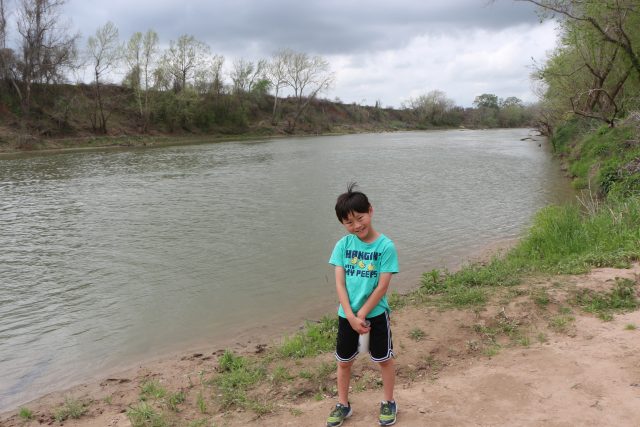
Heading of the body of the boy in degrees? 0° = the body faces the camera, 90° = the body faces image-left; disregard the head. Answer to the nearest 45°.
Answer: approximately 0°

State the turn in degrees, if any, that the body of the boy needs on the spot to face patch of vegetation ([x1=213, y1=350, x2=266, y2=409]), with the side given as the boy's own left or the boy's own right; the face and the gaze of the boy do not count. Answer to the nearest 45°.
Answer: approximately 135° to the boy's own right

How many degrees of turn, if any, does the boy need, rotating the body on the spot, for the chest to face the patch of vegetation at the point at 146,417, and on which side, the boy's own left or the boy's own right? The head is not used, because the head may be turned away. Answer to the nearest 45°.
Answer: approximately 90° to the boy's own right

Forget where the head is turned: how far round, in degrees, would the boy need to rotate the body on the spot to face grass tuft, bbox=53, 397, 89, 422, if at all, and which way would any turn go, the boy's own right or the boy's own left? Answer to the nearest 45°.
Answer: approximately 90° to the boy's own right

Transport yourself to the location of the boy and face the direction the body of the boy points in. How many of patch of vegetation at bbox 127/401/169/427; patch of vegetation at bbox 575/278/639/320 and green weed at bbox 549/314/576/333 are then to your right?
1

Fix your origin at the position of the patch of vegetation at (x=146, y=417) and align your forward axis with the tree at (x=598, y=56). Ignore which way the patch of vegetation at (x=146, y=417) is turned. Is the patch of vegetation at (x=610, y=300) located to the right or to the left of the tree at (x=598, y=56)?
right

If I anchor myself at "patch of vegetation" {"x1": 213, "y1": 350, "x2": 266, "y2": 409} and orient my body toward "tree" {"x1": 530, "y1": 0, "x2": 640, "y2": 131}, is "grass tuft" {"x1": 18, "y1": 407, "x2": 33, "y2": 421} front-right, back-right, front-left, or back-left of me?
back-left

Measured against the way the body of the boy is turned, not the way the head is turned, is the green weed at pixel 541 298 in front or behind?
behind

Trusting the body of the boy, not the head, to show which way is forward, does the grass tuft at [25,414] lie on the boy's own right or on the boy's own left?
on the boy's own right

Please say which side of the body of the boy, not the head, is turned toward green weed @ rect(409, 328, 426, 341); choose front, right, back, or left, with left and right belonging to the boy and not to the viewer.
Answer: back
